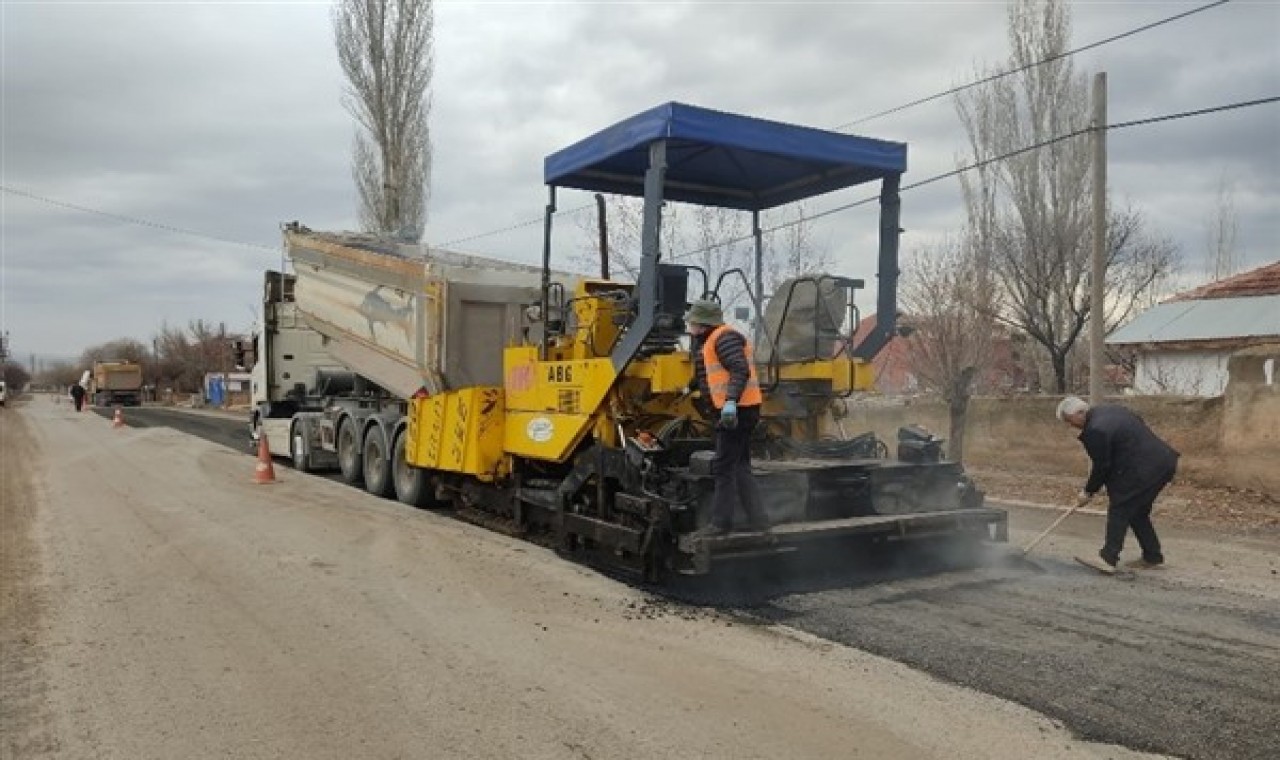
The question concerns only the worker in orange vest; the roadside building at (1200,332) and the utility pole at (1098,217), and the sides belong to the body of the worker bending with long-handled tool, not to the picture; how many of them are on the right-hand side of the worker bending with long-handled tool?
2

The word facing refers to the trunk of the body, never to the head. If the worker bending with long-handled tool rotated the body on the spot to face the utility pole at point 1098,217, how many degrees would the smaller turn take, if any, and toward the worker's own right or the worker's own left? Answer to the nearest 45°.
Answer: approximately 90° to the worker's own right

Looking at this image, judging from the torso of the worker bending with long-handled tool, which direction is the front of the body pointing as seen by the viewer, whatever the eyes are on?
to the viewer's left

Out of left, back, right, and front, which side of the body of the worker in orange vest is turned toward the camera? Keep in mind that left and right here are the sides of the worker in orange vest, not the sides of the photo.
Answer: left

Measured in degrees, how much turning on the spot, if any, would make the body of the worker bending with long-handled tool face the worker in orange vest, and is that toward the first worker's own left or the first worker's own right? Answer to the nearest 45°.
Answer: approximately 45° to the first worker's own left

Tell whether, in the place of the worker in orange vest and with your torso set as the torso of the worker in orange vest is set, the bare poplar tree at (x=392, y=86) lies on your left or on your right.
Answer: on your right

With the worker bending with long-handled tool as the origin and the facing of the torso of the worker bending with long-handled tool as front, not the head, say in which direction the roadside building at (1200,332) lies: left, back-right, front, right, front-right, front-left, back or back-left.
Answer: right

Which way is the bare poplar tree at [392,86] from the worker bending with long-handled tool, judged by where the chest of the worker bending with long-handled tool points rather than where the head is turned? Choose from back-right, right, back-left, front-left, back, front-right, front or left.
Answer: front-right
